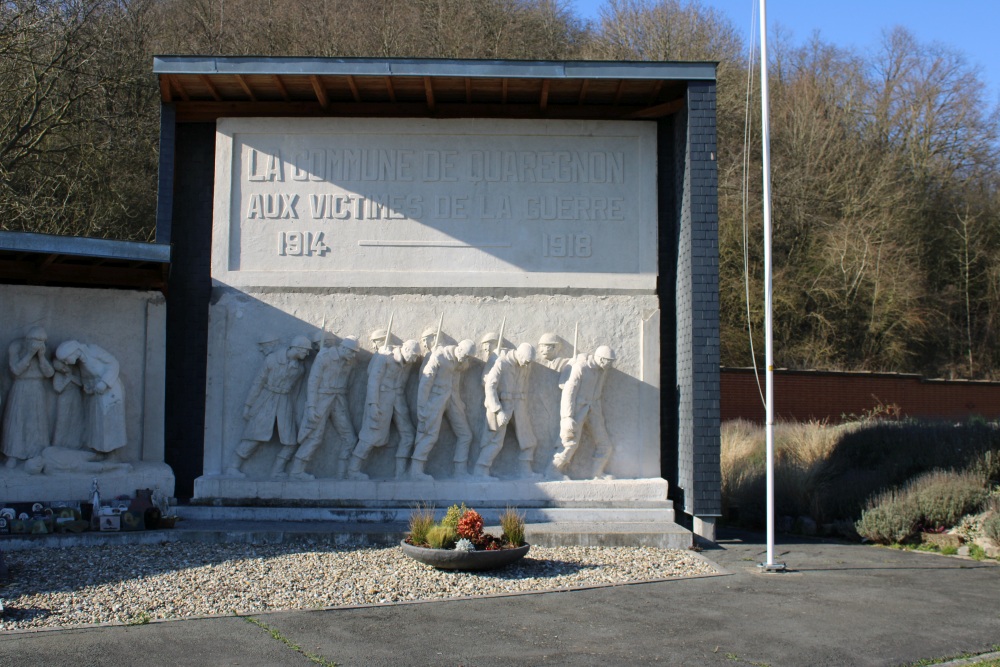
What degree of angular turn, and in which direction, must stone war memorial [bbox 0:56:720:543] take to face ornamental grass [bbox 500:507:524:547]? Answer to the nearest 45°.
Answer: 0° — it already faces it

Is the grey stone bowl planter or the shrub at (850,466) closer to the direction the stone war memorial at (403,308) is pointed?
the grey stone bowl planter

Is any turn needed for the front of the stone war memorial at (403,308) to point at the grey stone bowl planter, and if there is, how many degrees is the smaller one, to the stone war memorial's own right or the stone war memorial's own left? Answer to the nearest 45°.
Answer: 0° — it already faces it

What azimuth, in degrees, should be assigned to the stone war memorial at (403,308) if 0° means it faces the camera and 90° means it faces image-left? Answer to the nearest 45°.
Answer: approximately 0°

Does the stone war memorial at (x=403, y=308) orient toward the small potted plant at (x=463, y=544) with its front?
yes

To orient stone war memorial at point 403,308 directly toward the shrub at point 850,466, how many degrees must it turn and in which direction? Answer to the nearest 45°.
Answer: approximately 90° to its left

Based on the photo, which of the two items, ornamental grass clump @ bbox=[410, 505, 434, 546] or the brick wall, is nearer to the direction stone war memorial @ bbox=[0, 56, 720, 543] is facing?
the ornamental grass clump

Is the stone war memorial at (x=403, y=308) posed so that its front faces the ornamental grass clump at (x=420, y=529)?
yes

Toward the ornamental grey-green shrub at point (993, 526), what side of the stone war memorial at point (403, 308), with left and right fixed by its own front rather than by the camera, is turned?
left
